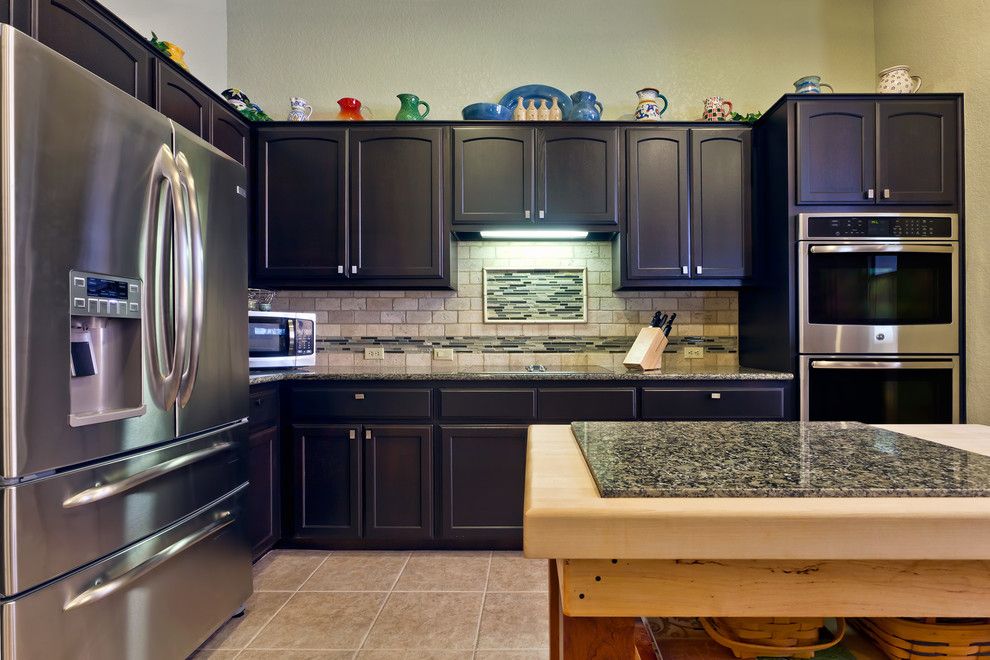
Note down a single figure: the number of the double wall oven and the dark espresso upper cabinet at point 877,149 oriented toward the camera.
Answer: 2

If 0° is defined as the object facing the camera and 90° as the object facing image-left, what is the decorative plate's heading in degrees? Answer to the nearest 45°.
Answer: approximately 0°

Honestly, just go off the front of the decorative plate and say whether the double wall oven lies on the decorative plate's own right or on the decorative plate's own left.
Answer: on the decorative plate's own left

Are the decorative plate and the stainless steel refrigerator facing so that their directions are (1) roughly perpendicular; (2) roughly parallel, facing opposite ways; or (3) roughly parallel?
roughly perpendicular

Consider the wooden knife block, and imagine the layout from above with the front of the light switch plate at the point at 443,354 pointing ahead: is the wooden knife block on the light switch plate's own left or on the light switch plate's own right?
on the light switch plate's own left

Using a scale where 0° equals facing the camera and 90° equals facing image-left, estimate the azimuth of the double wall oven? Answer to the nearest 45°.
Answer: approximately 0°

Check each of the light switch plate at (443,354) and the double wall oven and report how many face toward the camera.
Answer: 2

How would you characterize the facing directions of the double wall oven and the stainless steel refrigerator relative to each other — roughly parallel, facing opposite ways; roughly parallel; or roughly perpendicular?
roughly perpendicular
